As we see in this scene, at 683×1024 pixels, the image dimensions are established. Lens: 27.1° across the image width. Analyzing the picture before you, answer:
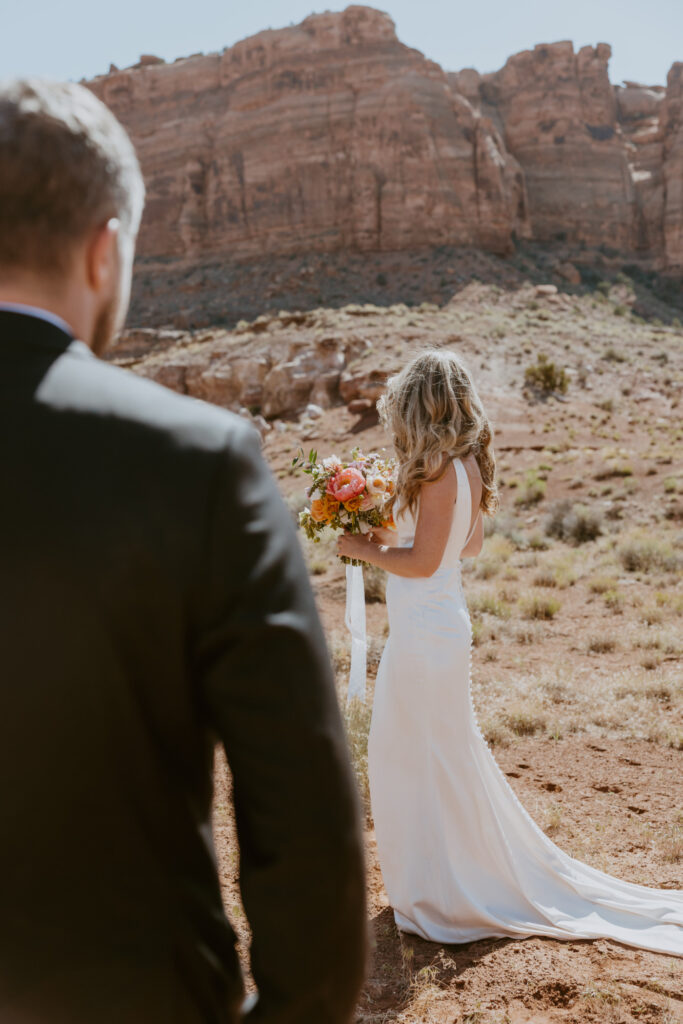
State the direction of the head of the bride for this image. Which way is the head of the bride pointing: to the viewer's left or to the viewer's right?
to the viewer's left

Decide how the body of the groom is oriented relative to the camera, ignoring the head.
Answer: away from the camera

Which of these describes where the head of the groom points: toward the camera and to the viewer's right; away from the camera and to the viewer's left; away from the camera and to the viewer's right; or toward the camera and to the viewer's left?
away from the camera and to the viewer's right

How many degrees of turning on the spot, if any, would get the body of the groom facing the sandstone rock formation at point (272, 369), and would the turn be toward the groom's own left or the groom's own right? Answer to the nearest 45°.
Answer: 0° — they already face it
